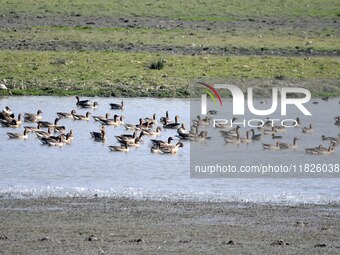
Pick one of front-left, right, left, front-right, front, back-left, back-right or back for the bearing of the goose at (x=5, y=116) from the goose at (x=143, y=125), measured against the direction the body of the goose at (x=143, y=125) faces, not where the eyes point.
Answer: front

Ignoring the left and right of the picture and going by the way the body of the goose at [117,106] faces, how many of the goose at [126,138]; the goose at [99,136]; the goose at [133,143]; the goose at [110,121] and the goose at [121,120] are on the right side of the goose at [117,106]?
5

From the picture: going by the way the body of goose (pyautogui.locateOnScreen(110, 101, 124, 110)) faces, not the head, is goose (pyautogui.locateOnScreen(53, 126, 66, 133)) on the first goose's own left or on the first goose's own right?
on the first goose's own right

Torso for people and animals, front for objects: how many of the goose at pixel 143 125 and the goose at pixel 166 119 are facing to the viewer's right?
1

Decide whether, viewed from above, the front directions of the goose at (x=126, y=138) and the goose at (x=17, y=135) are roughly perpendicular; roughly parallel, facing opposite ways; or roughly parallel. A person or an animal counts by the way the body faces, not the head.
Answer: roughly parallel

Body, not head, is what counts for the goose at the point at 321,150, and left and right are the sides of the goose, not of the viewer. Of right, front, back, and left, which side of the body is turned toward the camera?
right

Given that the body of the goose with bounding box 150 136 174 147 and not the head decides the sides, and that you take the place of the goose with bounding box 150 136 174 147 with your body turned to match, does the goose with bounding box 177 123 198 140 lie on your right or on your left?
on your left

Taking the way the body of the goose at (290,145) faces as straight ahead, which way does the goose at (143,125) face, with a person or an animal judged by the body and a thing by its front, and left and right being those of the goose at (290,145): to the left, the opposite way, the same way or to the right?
the same way

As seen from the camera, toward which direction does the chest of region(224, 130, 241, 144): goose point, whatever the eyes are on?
to the viewer's right

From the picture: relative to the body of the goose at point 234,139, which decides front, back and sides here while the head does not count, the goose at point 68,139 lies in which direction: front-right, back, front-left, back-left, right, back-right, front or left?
back
